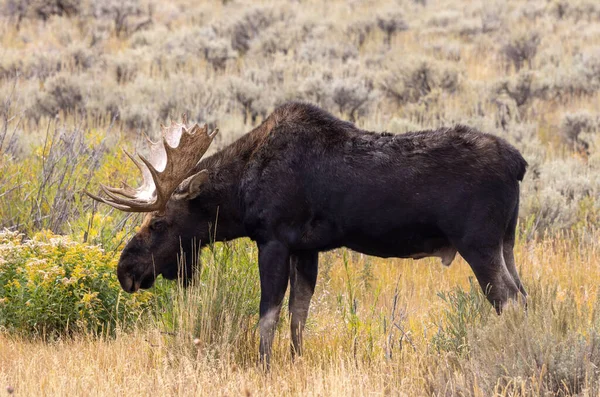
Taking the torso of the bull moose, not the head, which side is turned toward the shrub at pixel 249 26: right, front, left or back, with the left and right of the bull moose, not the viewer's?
right

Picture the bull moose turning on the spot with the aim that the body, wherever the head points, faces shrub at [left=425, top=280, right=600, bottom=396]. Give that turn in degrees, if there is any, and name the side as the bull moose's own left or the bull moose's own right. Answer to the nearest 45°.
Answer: approximately 135° to the bull moose's own left

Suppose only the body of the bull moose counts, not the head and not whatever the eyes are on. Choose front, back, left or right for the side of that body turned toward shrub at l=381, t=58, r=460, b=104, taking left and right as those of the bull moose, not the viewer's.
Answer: right

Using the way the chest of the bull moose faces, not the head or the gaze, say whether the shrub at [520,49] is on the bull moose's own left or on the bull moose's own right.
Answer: on the bull moose's own right

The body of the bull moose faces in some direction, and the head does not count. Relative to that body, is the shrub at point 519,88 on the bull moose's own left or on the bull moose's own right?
on the bull moose's own right

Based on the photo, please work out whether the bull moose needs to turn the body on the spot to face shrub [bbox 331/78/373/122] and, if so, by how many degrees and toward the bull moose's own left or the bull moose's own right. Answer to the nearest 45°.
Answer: approximately 90° to the bull moose's own right

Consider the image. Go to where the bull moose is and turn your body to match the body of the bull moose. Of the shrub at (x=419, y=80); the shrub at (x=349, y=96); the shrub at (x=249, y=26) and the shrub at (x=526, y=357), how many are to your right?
3

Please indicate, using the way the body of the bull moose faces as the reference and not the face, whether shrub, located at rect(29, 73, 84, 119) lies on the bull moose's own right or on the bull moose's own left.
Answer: on the bull moose's own right

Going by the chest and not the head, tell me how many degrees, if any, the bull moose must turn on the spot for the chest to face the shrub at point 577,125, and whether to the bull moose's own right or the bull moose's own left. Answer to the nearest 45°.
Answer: approximately 135° to the bull moose's own right

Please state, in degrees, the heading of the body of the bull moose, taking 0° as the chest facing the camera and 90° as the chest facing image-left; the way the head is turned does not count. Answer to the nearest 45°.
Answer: approximately 90°

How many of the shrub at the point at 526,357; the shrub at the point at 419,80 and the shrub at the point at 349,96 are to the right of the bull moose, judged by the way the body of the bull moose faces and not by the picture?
2
